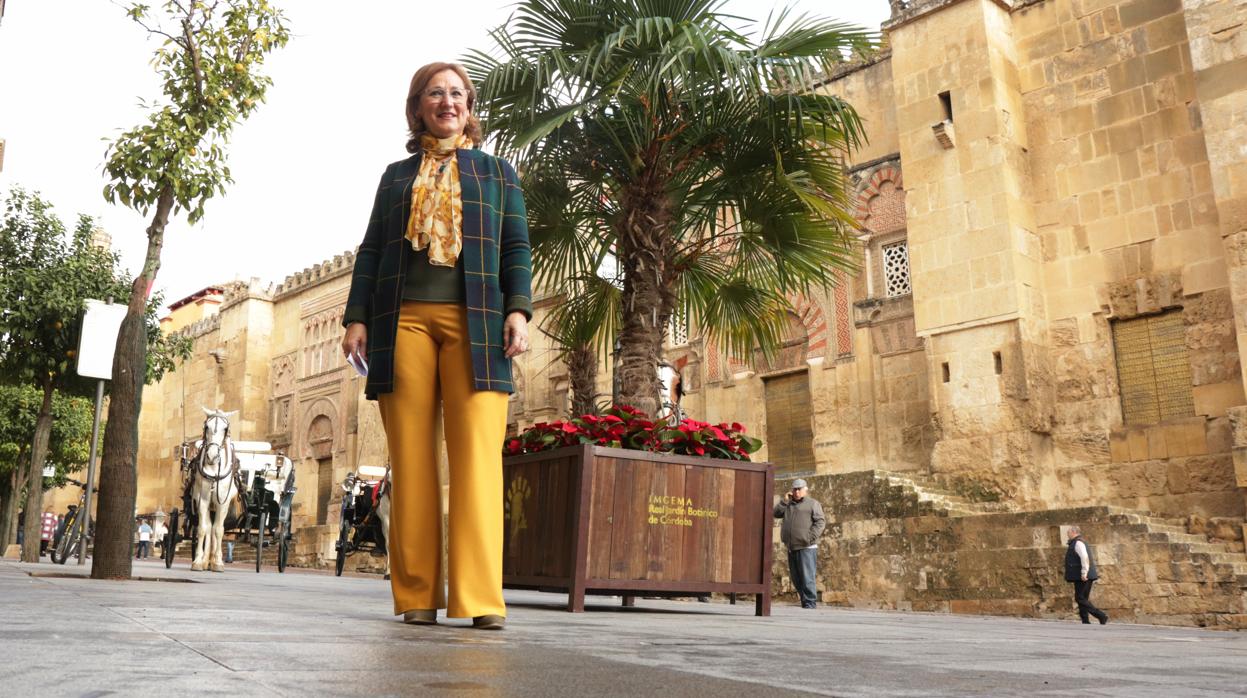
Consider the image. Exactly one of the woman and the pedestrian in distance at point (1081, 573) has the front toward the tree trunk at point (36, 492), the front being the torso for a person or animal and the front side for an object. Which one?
the pedestrian in distance

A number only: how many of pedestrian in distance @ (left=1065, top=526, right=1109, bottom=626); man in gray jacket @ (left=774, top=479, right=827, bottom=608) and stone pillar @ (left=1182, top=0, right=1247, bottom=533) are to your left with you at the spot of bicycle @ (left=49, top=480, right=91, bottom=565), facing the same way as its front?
3

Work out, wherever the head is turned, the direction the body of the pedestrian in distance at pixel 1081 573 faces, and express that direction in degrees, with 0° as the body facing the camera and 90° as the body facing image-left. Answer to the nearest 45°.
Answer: approximately 90°

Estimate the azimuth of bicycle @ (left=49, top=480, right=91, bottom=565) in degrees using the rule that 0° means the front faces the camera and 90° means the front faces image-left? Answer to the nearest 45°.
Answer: approximately 45°

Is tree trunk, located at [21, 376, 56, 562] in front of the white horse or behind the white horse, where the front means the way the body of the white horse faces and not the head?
behind

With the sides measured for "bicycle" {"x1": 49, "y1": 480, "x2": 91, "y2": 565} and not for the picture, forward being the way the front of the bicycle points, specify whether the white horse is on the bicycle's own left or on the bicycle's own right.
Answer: on the bicycle's own left

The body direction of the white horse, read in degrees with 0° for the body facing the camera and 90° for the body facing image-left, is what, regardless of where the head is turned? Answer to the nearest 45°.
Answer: approximately 0°

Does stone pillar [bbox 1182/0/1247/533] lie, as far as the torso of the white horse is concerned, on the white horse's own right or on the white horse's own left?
on the white horse's own left

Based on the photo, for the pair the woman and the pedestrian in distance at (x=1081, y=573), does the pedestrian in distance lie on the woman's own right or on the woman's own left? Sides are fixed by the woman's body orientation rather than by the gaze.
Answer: on the woman's own left

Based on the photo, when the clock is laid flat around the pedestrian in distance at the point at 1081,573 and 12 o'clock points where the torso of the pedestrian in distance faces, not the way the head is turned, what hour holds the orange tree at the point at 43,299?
The orange tree is roughly at 12 o'clock from the pedestrian in distance.
